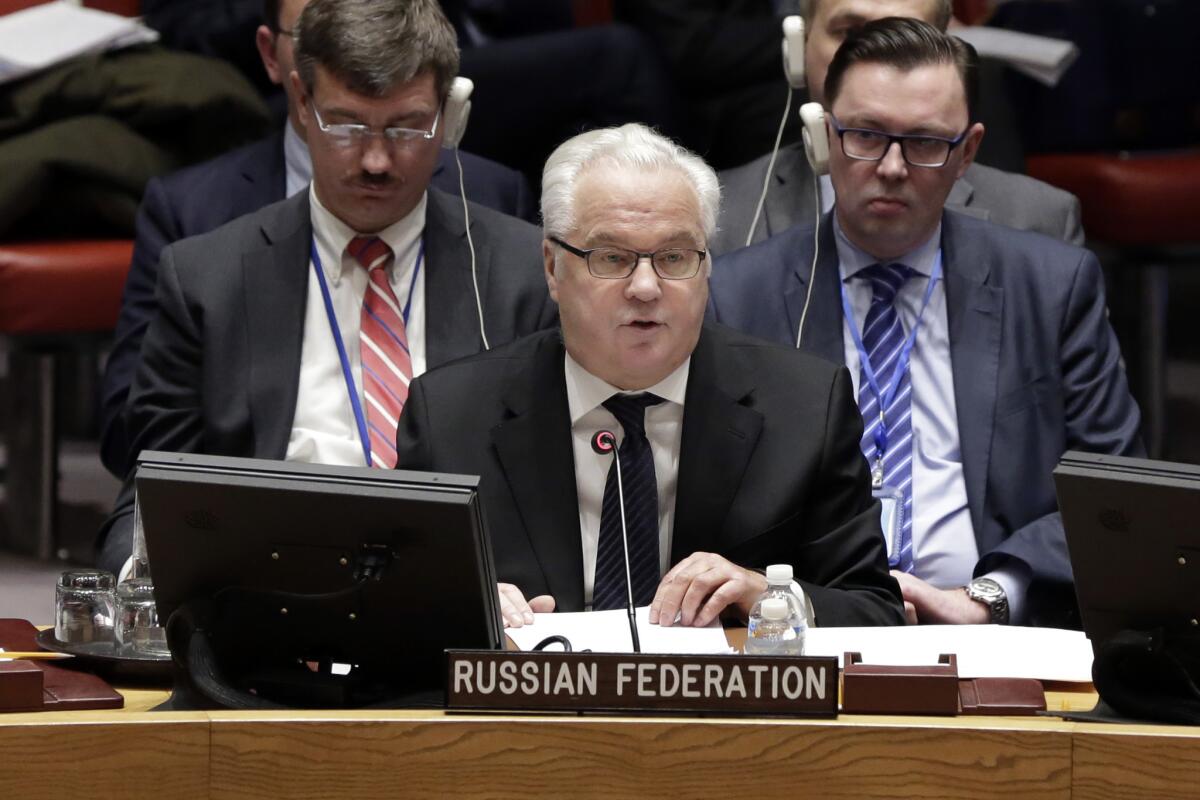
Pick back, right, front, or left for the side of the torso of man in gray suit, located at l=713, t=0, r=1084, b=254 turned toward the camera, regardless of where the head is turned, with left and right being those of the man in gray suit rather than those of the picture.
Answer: front

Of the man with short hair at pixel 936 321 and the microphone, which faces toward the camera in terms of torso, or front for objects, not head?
the man with short hair

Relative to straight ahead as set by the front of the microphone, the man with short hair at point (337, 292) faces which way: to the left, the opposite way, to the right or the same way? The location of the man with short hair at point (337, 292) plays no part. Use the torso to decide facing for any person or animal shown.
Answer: the opposite way

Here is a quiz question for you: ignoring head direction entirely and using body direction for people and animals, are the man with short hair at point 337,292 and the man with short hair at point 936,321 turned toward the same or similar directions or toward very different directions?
same or similar directions

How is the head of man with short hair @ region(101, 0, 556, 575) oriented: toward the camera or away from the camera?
toward the camera

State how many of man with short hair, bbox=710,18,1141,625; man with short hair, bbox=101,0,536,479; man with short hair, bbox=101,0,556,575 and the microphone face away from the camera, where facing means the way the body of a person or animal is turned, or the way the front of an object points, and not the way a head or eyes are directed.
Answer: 1

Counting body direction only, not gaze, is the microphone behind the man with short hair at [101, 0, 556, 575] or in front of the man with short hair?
in front

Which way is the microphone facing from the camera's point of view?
away from the camera

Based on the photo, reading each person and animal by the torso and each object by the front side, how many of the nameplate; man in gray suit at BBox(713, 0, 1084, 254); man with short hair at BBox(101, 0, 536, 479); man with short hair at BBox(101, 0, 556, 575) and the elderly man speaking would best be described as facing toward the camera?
5

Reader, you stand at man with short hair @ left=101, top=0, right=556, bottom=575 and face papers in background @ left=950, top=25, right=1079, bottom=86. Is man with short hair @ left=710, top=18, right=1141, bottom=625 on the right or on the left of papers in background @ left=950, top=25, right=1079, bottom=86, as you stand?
right

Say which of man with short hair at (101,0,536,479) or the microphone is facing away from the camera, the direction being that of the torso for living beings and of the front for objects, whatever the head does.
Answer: the microphone

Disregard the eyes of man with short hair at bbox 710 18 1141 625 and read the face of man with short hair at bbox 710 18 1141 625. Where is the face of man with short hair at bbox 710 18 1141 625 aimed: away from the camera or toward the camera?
toward the camera

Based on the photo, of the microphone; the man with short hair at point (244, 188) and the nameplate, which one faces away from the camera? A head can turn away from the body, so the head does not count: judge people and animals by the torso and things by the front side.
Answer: the microphone

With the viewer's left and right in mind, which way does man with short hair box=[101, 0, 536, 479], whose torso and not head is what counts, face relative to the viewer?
facing the viewer

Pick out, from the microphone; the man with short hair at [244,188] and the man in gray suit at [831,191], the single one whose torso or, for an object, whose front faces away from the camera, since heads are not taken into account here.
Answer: the microphone

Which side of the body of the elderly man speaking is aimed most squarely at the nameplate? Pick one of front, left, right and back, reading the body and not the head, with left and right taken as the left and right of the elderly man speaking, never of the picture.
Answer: front

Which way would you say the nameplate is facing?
toward the camera
